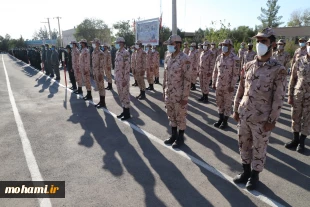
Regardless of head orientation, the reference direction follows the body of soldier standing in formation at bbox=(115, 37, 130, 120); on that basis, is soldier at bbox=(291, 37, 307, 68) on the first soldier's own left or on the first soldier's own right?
on the first soldier's own left

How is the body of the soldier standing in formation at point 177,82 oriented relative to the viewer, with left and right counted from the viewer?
facing the viewer and to the left of the viewer

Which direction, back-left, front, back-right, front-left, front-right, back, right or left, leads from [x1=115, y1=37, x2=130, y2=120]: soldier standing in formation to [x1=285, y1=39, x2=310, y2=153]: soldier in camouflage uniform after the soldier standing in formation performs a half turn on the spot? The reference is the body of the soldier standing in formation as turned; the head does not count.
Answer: right

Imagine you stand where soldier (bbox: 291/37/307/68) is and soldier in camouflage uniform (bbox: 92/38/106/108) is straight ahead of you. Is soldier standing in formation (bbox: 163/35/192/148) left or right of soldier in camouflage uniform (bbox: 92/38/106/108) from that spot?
left

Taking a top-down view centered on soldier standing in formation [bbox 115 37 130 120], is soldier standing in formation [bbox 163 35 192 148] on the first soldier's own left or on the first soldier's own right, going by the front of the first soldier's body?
on the first soldier's own left

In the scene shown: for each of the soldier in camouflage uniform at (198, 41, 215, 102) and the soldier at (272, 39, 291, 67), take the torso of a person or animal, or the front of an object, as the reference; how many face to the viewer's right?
0

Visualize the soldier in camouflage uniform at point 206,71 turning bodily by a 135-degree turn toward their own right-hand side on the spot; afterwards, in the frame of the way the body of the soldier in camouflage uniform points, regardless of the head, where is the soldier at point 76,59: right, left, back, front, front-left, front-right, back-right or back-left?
left

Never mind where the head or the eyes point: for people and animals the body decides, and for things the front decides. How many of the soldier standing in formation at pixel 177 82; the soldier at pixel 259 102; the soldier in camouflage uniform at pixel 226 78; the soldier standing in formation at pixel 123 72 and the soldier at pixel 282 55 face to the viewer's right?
0

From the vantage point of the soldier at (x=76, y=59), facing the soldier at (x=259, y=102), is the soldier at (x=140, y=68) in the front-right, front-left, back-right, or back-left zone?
front-left

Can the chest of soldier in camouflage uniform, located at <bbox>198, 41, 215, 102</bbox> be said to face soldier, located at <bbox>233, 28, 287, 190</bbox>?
no

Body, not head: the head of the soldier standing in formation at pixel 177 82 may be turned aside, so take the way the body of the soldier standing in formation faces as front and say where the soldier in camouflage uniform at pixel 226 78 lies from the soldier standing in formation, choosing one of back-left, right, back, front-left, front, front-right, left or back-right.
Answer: back

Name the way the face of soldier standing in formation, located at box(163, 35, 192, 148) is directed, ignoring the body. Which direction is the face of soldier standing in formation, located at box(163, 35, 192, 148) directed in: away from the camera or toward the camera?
toward the camera

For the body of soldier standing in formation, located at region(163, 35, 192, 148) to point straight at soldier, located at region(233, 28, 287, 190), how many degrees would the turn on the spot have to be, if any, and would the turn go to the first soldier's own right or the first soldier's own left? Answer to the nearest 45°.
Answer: approximately 90° to the first soldier's own left

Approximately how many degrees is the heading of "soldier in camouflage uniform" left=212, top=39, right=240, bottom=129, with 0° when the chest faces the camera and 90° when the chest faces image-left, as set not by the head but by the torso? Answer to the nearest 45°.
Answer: approximately 45°

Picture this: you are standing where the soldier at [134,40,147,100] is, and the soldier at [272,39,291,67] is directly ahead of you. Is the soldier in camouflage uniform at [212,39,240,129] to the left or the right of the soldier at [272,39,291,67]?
right

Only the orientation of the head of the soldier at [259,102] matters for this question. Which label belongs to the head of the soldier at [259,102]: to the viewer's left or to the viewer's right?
to the viewer's left

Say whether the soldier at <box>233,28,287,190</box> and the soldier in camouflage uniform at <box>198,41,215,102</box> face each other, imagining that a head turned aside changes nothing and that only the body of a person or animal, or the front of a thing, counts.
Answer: no

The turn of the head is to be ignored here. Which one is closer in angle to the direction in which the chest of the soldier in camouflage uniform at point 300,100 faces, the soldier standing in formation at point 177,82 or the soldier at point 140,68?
the soldier standing in formation

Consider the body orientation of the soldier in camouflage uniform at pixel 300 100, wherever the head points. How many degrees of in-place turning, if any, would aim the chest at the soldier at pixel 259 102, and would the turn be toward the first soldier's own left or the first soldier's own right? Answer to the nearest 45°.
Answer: approximately 45° to the first soldier's own left

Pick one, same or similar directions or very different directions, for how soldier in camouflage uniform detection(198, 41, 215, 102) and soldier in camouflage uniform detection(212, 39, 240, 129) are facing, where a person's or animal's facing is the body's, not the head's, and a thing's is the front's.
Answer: same or similar directions
